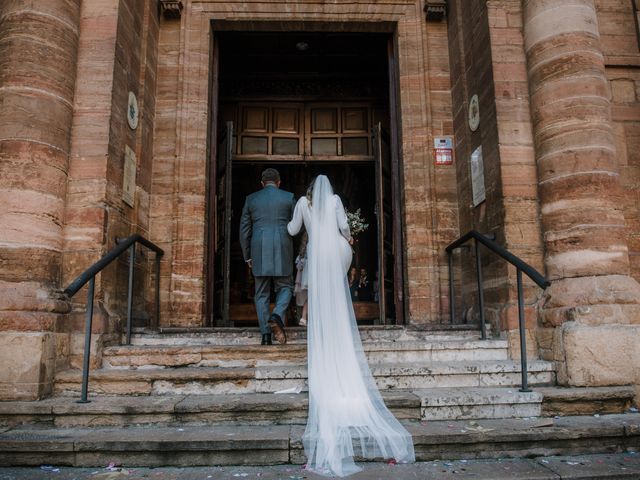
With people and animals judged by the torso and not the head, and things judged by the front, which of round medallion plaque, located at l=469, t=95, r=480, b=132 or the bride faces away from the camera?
the bride

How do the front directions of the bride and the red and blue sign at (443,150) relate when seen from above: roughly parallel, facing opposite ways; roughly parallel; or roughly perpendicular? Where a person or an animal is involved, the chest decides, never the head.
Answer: roughly parallel, facing opposite ways

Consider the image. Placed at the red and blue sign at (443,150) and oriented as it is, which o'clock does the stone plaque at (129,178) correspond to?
the stone plaque at (129,178) is roughly at 2 o'clock from the red and blue sign at (443,150).

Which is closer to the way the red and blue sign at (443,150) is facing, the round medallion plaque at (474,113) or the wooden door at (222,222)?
the round medallion plaque

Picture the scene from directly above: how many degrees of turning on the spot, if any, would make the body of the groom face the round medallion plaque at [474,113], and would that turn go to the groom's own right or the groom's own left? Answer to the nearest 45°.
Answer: approximately 90° to the groom's own right

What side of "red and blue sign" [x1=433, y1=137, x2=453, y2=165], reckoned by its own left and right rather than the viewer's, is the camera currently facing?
front

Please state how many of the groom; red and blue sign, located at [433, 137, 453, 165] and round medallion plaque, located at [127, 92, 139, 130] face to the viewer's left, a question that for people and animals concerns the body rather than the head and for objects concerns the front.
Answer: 0

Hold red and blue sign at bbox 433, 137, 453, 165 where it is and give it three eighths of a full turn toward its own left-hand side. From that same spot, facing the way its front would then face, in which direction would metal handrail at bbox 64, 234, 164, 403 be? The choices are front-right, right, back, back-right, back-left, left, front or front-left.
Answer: back

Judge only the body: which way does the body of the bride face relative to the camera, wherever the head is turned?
away from the camera

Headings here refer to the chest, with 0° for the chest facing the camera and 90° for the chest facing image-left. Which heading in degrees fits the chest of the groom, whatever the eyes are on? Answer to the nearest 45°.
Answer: approximately 180°

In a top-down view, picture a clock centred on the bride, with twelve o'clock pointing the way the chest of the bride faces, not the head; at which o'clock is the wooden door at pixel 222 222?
The wooden door is roughly at 11 o'clock from the bride.

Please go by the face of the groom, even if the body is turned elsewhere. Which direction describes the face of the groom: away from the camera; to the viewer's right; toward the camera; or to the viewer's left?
away from the camera

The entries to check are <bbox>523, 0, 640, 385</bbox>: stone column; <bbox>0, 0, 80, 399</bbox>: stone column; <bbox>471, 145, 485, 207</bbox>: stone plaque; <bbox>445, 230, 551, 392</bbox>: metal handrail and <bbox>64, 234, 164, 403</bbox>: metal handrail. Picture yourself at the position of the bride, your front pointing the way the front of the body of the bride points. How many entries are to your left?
2
